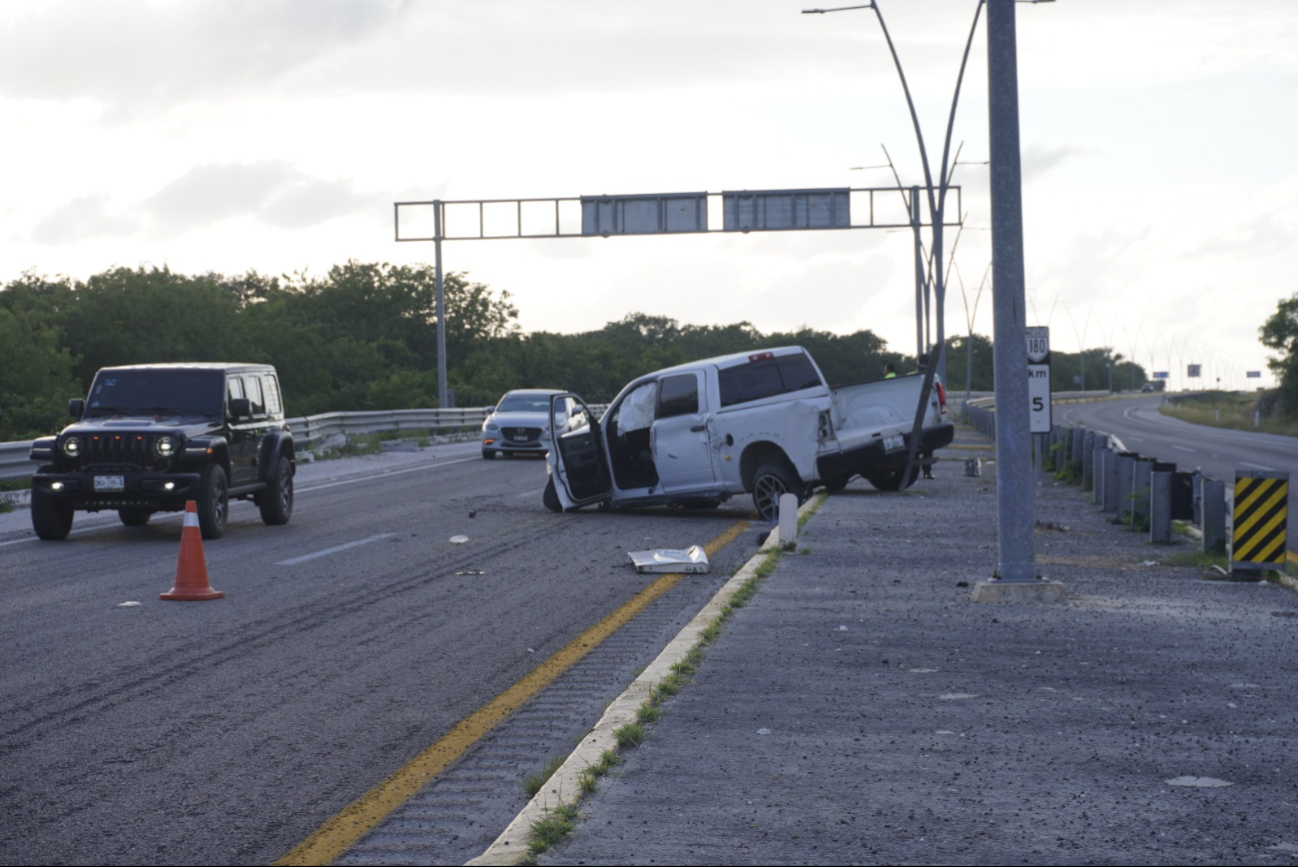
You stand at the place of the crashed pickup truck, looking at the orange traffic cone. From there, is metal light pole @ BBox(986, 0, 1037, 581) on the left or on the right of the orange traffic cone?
left

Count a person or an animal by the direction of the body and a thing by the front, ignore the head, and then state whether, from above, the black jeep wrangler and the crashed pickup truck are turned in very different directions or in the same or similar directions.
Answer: very different directions

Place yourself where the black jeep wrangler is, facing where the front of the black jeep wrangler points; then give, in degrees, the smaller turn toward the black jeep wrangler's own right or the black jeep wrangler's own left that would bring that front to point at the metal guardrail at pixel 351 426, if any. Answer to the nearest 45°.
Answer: approximately 180°

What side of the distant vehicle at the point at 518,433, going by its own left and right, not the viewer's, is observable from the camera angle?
front

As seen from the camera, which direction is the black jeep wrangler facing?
toward the camera

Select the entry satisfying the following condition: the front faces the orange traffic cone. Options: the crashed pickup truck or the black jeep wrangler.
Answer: the black jeep wrangler

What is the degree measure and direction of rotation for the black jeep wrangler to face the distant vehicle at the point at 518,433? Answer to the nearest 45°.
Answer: approximately 135° to its left

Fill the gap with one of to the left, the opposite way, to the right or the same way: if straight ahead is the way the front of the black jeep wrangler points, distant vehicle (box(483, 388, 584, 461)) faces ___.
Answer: the same way

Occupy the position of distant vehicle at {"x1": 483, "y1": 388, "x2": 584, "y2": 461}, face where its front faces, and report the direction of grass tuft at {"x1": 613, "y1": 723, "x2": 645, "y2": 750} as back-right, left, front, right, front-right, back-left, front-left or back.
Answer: front

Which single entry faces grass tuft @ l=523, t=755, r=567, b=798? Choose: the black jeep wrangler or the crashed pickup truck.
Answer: the black jeep wrangler

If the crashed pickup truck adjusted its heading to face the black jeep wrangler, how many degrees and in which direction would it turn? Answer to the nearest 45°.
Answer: approximately 90° to its left

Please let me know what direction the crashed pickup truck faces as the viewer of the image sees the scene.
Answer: facing away from the viewer and to the left of the viewer

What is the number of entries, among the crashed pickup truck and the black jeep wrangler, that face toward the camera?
1

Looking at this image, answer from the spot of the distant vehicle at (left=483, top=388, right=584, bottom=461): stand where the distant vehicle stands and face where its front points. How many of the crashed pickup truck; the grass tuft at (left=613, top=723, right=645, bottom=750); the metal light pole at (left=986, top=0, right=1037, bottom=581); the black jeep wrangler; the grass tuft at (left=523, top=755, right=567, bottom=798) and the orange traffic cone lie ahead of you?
6

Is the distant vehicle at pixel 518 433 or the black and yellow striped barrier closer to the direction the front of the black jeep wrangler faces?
the black and yellow striped barrier

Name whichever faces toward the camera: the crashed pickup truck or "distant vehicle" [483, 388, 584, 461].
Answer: the distant vehicle

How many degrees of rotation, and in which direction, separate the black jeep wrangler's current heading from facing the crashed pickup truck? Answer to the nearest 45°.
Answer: approximately 90° to its left
